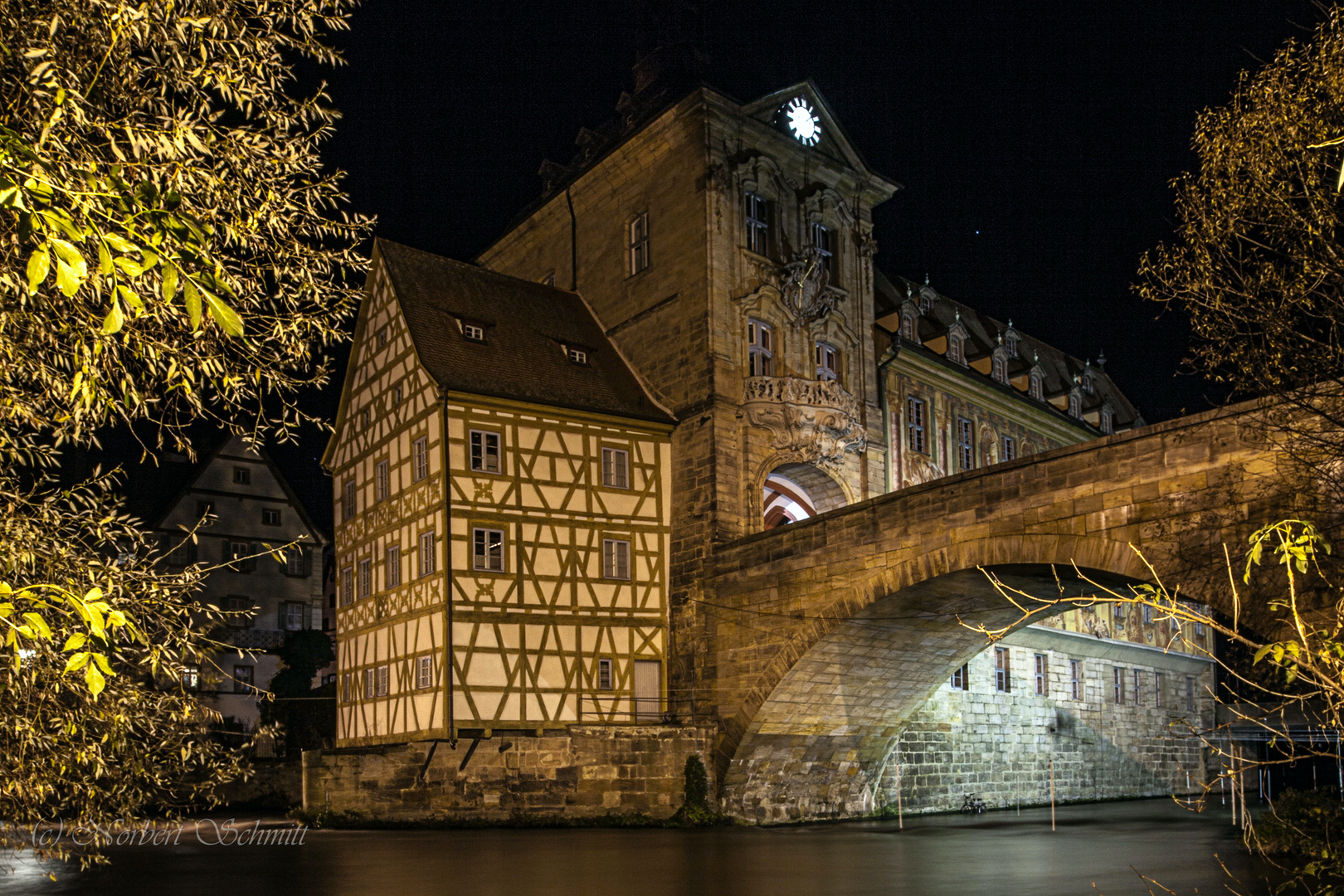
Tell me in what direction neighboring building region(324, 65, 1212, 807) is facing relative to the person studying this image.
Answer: facing the viewer and to the right of the viewer

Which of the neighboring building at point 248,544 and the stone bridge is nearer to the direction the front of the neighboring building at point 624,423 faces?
the stone bridge

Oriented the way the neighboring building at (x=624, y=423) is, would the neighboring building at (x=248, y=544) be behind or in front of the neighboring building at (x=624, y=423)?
behind

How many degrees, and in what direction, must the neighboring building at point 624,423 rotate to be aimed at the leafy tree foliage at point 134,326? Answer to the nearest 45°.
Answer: approximately 45° to its right

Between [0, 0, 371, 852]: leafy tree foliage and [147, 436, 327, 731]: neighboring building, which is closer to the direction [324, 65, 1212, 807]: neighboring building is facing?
the leafy tree foliage
